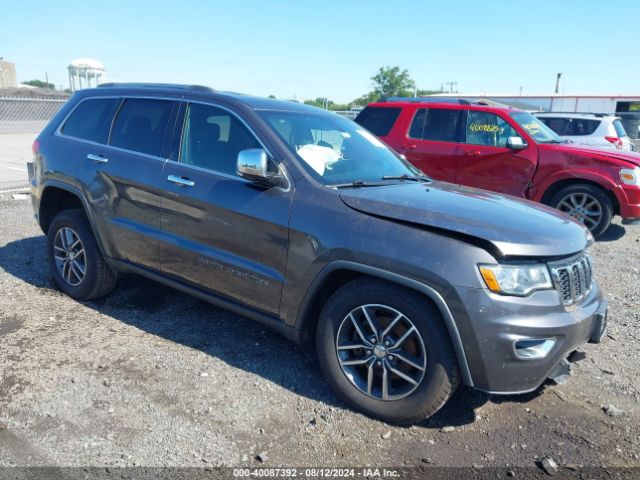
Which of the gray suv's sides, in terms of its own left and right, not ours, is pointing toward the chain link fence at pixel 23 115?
back

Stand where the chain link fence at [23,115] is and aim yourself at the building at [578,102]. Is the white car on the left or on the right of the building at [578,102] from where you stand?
right

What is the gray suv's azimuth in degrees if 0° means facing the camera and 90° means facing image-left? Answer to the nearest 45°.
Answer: approximately 315°

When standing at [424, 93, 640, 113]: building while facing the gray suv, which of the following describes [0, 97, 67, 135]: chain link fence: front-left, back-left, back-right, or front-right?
front-right

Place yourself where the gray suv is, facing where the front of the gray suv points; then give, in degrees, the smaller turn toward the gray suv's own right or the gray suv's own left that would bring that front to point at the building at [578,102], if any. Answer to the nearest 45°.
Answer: approximately 90° to the gray suv's own left

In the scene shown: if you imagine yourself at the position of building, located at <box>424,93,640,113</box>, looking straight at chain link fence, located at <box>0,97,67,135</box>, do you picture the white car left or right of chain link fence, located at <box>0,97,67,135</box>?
left

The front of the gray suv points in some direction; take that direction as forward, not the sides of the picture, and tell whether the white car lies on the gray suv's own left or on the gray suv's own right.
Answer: on the gray suv's own left

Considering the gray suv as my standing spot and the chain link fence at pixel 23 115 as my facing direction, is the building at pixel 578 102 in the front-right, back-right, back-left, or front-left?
front-right
